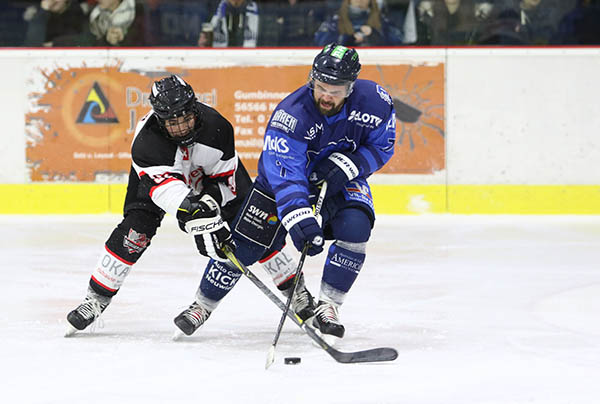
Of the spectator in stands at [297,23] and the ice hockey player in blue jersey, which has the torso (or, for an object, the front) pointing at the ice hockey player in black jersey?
the spectator in stands

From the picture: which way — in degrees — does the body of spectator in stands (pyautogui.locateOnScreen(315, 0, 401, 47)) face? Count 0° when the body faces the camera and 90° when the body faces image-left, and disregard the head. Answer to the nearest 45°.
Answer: approximately 0°

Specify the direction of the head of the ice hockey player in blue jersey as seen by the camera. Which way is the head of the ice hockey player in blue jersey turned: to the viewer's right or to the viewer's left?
to the viewer's left

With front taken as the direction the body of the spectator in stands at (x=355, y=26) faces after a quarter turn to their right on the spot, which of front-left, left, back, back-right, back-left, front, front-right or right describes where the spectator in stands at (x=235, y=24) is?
front

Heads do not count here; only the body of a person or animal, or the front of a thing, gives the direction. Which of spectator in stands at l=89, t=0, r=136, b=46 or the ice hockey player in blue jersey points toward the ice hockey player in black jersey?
the spectator in stands

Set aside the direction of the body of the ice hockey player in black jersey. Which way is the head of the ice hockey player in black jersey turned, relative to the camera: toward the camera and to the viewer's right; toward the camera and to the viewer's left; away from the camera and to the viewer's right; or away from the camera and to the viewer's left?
toward the camera and to the viewer's right

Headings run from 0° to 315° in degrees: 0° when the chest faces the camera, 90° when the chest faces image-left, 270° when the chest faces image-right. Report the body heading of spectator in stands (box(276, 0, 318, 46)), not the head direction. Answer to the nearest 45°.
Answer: approximately 0°

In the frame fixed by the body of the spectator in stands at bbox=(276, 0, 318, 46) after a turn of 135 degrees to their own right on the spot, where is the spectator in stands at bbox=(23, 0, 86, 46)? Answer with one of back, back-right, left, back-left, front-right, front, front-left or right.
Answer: front-left
